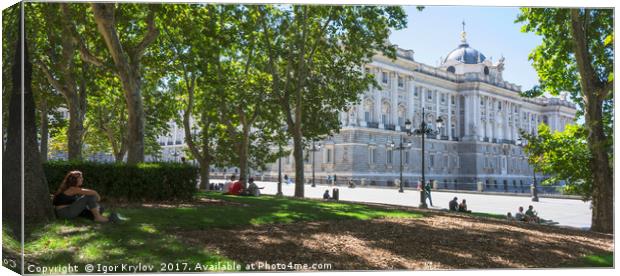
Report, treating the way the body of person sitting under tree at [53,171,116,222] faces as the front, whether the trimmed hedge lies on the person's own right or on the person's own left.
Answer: on the person's own left

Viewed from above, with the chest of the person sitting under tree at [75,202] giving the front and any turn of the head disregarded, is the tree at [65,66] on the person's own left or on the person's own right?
on the person's own left

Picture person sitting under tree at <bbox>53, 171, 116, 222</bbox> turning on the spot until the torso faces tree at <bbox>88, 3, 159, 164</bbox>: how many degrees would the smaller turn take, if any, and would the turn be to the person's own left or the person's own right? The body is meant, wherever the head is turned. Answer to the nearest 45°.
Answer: approximately 90° to the person's own left

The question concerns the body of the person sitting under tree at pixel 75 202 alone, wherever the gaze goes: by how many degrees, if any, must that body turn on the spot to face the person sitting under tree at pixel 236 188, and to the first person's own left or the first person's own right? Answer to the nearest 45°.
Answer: approximately 45° to the first person's own left

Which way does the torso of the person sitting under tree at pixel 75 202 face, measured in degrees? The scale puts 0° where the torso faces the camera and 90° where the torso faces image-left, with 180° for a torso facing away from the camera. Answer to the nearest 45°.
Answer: approximately 270°

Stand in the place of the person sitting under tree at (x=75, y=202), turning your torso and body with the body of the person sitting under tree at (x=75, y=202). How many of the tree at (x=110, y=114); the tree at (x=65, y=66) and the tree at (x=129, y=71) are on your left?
3

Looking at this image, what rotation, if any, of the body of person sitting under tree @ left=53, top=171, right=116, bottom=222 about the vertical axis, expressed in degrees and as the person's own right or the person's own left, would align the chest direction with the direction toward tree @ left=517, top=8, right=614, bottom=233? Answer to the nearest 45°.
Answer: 0° — they already face it

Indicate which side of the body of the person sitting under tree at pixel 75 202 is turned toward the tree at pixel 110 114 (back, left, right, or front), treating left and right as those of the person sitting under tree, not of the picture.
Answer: left
